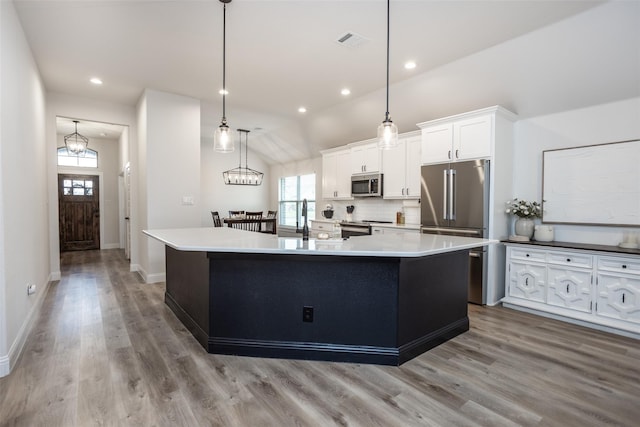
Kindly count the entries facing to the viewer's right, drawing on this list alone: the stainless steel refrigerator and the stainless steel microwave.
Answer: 0

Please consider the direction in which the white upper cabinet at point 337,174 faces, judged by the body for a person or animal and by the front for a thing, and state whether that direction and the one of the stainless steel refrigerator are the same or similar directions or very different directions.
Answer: same or similar directions

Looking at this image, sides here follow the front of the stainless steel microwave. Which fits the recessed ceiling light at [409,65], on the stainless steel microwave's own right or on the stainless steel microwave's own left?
on the stainless steel microwave's own left

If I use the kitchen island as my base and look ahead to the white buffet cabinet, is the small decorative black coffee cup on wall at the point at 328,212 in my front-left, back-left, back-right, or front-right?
front-left

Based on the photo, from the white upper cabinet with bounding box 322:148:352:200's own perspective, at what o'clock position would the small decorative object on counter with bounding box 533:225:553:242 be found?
The small decorative object on counter is roughly at 9 o'clock from the white upper cabinet.

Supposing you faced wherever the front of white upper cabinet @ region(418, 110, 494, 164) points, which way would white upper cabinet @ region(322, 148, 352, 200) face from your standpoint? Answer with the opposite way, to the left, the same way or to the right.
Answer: the same way

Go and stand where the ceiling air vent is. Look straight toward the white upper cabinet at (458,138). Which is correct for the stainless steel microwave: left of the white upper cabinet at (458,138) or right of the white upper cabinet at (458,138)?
left

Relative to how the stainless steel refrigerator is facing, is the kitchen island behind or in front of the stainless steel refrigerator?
in front

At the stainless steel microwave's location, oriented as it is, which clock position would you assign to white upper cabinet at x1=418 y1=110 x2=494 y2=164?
The white upper cabinet is roughly at 9 o'clock from the stainless steel microwave.

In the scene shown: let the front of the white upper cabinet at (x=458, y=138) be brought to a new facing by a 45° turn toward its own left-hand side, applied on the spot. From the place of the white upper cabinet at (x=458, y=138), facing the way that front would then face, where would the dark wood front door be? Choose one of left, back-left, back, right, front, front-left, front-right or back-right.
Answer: right

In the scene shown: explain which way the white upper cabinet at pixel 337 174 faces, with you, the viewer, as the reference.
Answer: facing the viewer and to the left of the viewer

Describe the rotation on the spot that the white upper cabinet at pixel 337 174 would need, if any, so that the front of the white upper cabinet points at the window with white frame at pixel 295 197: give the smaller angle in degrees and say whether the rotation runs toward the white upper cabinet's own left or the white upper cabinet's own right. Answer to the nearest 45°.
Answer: approximately 90° to the white upper cabinet's own right

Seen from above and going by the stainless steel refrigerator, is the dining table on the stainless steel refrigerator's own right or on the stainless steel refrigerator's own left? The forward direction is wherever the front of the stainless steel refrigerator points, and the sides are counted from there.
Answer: on the stainless steel refrigerator's own right

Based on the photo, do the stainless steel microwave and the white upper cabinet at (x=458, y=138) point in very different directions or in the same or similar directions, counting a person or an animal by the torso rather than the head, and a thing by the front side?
same or similar directions

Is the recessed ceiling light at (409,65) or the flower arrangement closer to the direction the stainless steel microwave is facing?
the recessed ceiling light
